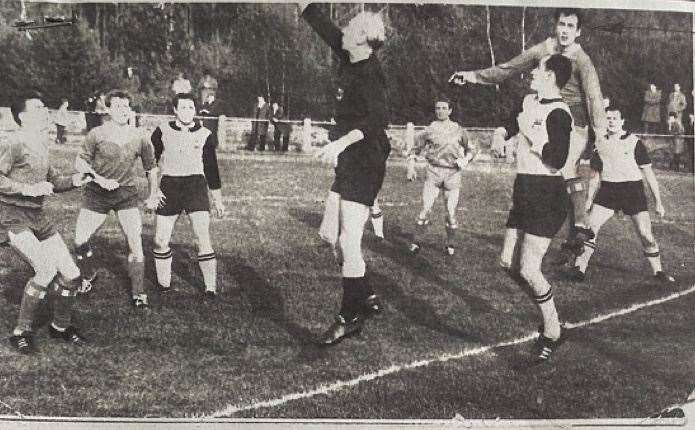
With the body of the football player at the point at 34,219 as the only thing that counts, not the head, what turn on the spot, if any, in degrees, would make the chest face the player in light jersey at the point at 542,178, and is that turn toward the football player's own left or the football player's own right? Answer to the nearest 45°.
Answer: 0° — they already face them

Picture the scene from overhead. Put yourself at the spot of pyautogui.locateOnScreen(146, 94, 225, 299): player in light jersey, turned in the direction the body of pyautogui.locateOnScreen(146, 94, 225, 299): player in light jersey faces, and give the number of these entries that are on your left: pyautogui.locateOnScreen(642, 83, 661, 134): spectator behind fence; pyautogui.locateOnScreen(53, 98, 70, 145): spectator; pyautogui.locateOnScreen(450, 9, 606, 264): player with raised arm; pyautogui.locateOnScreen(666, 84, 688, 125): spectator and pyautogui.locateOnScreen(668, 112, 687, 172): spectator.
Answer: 4

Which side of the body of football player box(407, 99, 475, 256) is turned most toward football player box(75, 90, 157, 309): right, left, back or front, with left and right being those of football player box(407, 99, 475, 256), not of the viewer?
right

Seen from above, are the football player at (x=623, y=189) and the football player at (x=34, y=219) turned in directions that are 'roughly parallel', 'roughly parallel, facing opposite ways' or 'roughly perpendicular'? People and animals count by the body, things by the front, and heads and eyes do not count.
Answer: roughly perpendicular

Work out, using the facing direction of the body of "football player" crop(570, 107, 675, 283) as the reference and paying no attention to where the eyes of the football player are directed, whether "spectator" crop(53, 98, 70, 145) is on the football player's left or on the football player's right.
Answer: on the football player's right

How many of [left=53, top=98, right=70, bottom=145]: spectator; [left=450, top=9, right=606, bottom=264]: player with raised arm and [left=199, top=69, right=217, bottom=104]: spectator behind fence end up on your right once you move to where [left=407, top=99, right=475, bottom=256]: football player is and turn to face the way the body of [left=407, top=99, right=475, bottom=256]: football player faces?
2
